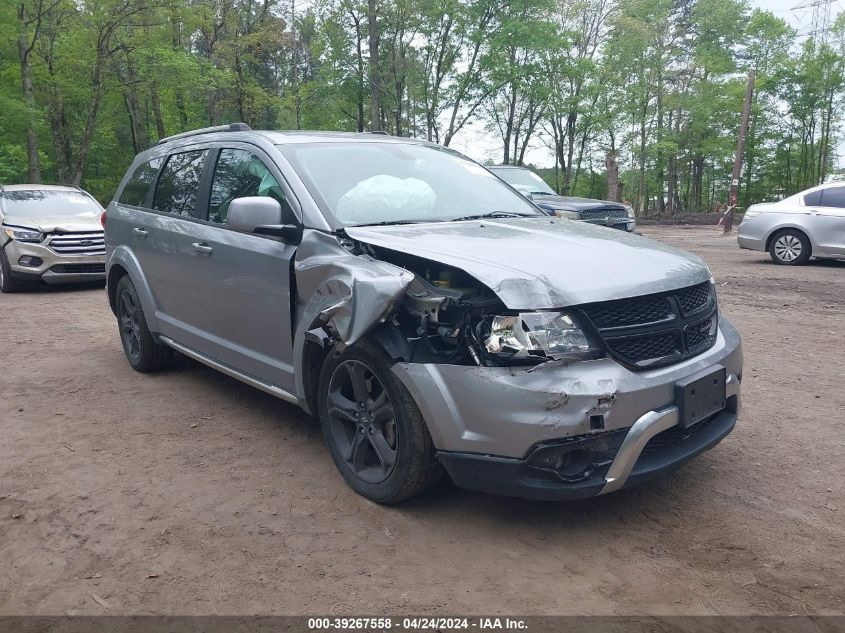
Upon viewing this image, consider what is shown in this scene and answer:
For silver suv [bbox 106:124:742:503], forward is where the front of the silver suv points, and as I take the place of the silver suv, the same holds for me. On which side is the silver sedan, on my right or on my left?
on my left

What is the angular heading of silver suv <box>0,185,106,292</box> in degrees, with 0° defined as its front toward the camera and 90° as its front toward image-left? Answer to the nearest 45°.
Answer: approximately 315°

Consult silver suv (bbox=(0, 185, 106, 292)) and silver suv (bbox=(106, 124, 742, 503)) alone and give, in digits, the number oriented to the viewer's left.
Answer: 0

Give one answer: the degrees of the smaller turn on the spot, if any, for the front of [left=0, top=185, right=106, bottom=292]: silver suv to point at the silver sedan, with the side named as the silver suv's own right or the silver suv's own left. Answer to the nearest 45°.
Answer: approximately 45° to the silver suv's own left

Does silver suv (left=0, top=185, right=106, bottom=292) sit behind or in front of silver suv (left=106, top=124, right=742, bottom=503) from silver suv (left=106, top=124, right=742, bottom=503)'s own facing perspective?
behind

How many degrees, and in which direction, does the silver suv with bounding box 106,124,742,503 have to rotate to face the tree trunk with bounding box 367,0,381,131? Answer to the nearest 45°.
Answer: approximately 135° to its left
